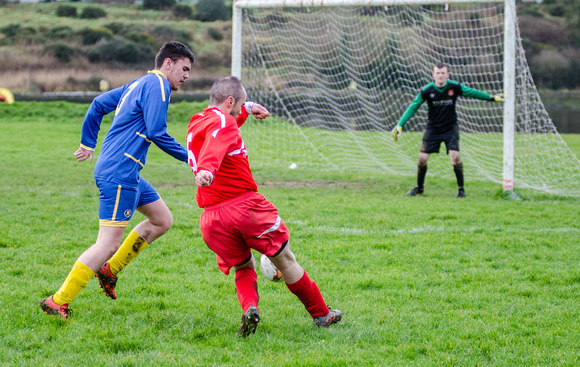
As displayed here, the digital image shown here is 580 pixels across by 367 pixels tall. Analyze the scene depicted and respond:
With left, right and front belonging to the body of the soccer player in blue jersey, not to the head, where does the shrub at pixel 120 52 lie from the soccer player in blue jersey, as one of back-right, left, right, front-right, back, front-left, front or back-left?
left

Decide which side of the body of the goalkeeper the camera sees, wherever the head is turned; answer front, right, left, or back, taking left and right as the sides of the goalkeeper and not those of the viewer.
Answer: front

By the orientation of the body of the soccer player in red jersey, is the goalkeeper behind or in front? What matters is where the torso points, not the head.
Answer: in front

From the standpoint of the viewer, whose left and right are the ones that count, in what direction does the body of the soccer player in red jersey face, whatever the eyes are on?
facing away from the viewer and to the right of the viewer

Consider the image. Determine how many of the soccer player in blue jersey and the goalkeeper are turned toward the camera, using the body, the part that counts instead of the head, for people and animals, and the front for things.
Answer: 1

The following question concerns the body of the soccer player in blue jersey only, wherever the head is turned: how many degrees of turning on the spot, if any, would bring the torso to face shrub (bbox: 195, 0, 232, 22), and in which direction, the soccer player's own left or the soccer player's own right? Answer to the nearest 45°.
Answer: approximately 90° to the soccer player's own left

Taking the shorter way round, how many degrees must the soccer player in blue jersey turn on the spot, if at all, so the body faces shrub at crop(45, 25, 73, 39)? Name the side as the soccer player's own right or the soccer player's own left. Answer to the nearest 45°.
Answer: approximately 90° to the soccer player's own left

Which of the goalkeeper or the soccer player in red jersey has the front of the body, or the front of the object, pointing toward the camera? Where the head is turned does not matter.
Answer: the goalkeeper

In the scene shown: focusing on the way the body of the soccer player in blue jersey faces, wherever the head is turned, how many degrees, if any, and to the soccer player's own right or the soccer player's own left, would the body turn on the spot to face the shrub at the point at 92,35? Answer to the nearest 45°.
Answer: approximately 90° to the soccer player's own left

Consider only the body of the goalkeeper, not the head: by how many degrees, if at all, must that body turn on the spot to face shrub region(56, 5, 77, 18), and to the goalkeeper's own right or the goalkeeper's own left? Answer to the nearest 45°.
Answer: approximately 135° to the goalkeeper's own right

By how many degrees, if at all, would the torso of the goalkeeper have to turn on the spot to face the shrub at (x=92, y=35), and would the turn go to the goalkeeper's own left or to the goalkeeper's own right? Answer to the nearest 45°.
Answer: approximately 135° to the goalkeeper's own right

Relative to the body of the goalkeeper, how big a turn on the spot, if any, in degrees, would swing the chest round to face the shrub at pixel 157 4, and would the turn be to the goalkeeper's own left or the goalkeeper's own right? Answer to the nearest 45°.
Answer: approximately 135° to the goalkeeper's own right

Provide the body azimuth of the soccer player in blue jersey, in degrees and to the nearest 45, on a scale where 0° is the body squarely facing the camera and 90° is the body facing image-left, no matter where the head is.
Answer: approximately 270°

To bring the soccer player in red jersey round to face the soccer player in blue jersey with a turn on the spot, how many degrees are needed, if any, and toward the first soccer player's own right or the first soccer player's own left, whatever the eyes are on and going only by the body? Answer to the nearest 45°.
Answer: approximately 90° to the first soccer player's own left

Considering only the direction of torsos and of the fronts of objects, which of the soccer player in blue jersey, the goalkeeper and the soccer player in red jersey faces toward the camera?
the goalkeeper
